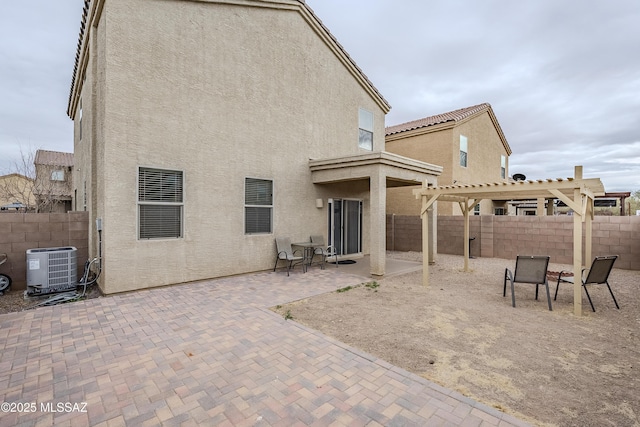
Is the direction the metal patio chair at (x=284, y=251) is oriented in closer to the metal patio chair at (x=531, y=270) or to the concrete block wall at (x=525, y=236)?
the metal patio chair

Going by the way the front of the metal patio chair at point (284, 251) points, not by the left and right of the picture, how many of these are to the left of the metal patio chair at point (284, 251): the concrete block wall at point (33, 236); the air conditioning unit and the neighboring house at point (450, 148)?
1

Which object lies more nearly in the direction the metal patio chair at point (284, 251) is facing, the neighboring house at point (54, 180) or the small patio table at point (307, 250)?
the small patio table

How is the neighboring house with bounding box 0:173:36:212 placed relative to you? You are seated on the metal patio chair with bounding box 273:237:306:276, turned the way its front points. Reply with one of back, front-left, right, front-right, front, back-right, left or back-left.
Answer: back

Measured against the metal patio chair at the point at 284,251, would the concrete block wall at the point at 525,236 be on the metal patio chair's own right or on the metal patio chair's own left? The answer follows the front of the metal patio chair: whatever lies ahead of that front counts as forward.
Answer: on the metal patio chair's own left

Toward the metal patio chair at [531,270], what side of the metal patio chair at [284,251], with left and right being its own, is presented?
front

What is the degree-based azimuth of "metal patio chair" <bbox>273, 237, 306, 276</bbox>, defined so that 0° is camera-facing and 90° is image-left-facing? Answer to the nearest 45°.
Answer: approximately 315°

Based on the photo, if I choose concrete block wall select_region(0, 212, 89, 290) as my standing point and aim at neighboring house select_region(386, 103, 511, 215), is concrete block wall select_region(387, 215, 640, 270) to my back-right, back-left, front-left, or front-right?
front-right

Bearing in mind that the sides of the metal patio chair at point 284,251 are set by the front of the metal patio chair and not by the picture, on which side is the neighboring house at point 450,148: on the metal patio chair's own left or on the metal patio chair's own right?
on the metal patio chair's own left
